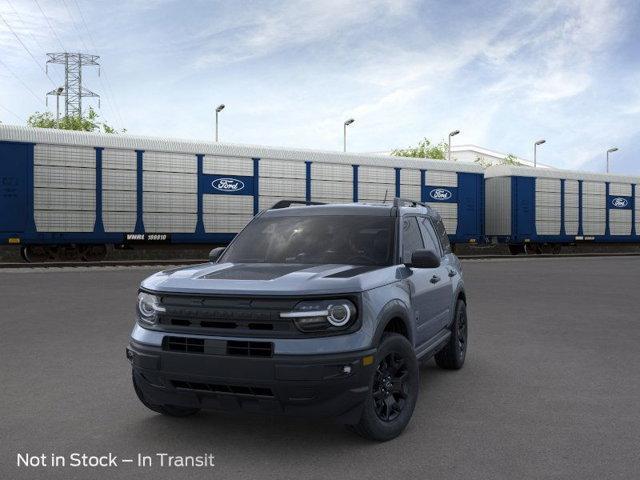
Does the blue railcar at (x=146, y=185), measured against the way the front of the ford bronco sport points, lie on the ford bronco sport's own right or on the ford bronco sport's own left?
on the ford bronco sport's own right

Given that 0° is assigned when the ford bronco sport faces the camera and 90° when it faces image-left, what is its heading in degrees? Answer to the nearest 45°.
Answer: approximately 45°

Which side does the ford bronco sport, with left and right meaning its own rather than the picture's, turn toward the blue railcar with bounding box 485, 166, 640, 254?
back
